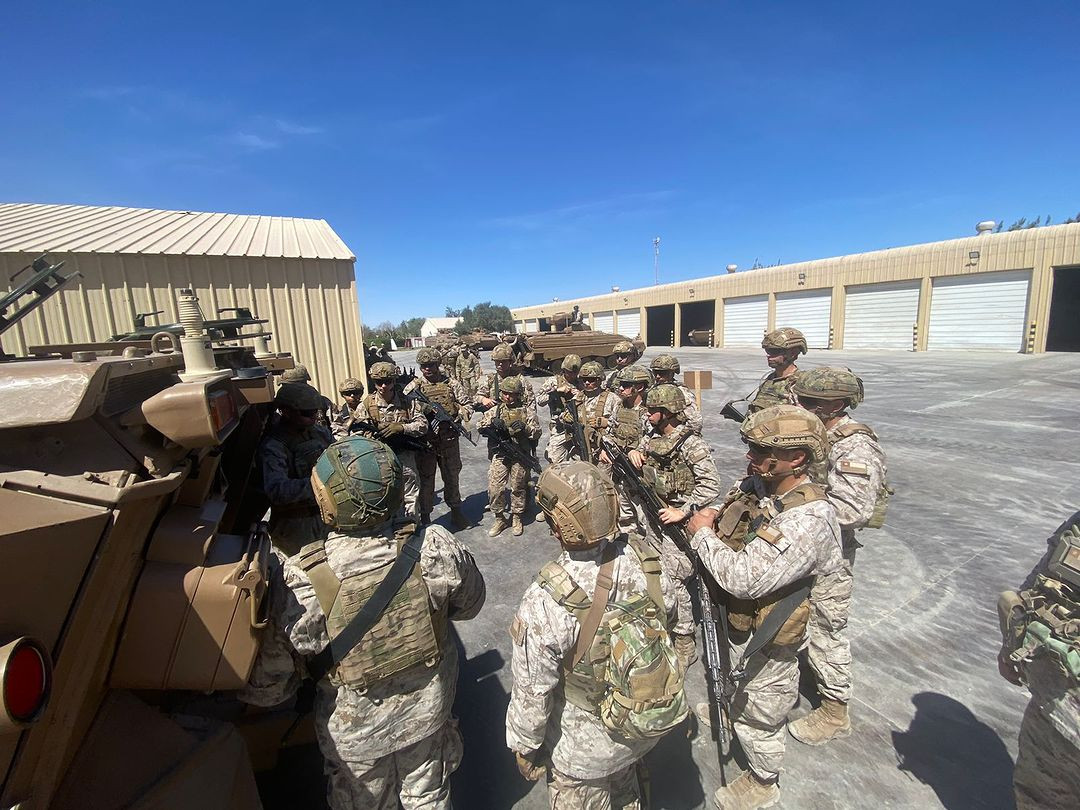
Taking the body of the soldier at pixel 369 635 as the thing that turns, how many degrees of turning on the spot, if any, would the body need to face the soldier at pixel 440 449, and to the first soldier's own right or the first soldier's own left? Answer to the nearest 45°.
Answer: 0° — they already face them

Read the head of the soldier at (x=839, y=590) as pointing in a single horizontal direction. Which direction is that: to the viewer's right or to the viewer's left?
to the viewer's left

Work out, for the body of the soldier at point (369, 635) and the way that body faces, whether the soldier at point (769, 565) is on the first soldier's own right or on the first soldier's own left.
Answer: on the first soldier's own right

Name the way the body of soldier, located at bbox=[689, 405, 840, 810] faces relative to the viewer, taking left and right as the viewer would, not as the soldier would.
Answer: facing to the left of the viewer

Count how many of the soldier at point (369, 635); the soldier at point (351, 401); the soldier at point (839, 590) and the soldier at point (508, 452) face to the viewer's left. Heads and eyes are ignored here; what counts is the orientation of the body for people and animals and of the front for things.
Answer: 1

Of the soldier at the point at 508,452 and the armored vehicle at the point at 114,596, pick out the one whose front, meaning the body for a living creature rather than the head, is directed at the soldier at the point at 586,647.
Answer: the soldier at the point at 508,452

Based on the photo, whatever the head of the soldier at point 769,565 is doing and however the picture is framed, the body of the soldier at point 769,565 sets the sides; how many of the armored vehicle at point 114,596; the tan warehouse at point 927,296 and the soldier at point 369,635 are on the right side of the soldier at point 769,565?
1

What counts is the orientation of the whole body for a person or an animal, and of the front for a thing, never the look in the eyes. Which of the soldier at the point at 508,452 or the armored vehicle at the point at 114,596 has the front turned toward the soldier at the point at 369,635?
the soldier at the point at 508,452

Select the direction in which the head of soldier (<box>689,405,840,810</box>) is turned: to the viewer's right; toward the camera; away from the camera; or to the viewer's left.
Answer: to the viewer's left

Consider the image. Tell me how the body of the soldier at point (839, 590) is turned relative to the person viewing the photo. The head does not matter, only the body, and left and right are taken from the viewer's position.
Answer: facing to the left of the viewer

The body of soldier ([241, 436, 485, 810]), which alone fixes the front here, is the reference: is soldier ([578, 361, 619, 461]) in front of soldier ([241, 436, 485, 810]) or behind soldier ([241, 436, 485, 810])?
in front

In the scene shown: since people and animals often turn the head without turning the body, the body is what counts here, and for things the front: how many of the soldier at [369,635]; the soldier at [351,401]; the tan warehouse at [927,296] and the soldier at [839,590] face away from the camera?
1

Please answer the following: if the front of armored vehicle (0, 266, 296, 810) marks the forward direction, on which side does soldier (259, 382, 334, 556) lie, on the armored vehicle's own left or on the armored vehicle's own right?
on the armored vehicle's own right

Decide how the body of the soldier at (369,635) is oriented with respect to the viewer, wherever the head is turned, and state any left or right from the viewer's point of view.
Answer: facing away from the viewer

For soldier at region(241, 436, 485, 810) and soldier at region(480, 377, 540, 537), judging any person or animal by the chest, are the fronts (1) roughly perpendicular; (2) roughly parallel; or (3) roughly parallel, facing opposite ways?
roughly parallel, facing opposite ways

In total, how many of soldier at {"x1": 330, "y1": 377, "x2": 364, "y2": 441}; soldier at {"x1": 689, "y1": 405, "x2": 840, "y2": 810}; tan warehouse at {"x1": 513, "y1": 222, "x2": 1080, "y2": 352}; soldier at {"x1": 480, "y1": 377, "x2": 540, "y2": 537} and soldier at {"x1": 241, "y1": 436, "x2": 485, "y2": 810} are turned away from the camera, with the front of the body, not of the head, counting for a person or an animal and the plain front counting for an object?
1
